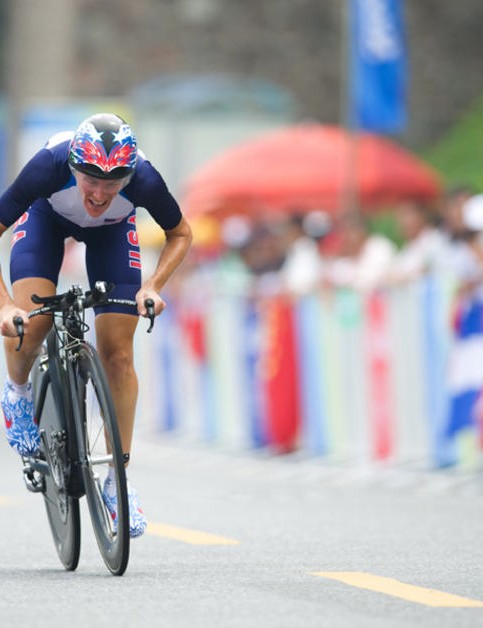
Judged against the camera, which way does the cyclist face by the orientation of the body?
toward the camera

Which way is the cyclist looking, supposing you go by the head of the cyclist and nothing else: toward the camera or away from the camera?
toward the camera

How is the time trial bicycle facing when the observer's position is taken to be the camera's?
facing the viewer

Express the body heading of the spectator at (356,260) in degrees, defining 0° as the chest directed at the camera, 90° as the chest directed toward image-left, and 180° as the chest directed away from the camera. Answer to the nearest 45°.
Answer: approximately 45°

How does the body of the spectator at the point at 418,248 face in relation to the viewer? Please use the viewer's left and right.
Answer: facing the viewer and to the left of the viewer

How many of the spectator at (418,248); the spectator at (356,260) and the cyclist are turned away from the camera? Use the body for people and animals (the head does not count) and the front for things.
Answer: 0

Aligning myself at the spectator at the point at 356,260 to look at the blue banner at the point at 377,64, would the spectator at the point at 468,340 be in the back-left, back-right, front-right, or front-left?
back-right

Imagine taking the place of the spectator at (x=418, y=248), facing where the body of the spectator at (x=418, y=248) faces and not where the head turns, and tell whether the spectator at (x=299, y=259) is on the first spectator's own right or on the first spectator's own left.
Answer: on the first spectator's own right

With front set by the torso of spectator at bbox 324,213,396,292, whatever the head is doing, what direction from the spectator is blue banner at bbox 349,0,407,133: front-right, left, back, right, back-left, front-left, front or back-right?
back-right

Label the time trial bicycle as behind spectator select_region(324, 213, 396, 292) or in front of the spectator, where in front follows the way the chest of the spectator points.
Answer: in front
